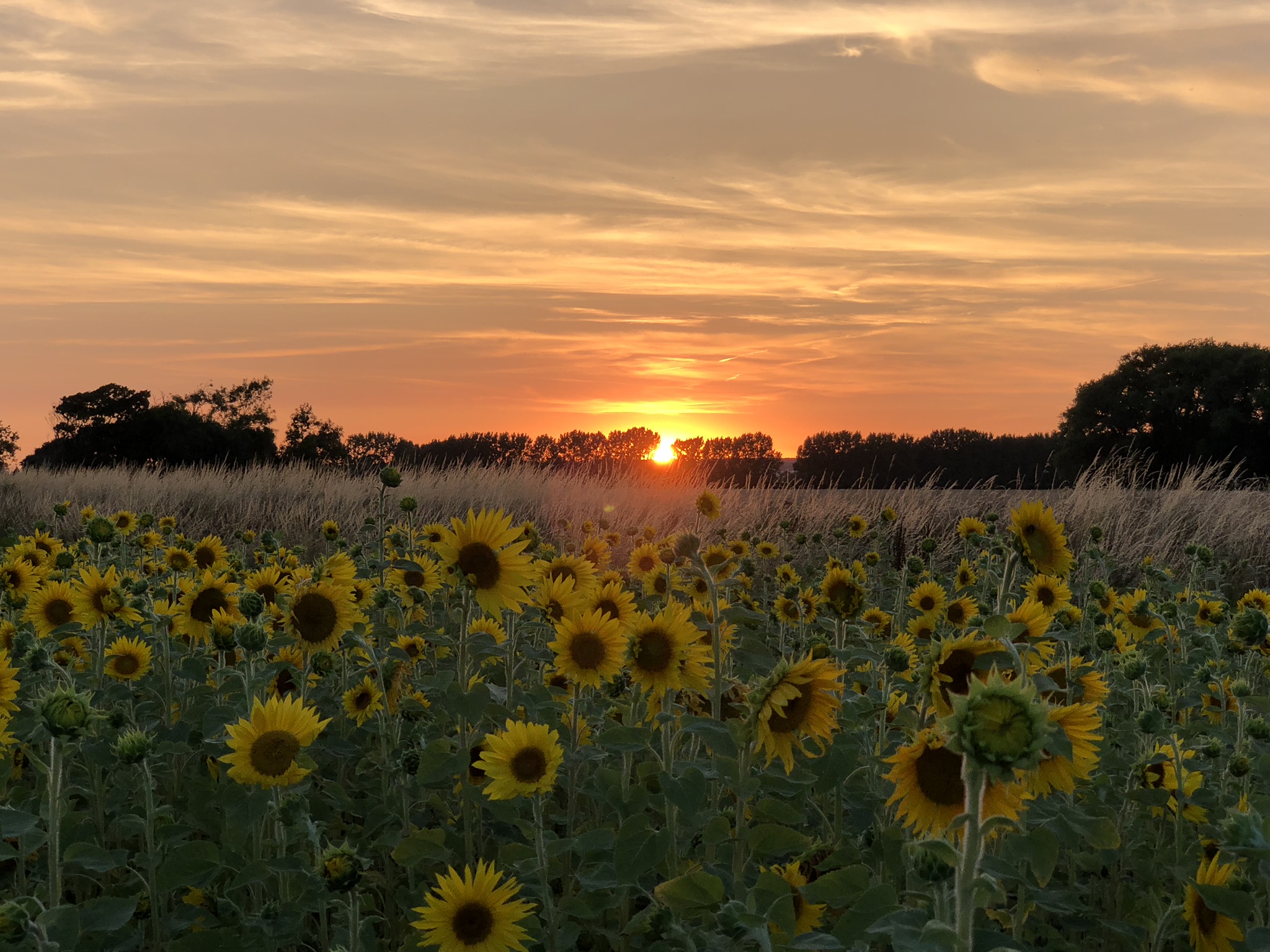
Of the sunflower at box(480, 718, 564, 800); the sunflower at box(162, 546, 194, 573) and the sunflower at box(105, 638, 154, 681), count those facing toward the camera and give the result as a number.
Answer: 3

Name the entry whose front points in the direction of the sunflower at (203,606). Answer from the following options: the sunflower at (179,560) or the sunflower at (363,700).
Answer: the sunflower at (179,560)

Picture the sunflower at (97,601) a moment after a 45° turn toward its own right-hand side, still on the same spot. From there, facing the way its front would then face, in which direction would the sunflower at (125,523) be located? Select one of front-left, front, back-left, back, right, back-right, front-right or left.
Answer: back-right

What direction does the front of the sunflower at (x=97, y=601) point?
toward the camera

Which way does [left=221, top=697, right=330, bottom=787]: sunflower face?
toward the camera

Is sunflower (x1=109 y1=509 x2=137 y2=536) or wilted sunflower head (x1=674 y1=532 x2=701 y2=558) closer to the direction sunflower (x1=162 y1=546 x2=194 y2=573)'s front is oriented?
the wilted sunflower head

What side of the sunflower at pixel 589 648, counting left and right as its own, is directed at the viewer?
front

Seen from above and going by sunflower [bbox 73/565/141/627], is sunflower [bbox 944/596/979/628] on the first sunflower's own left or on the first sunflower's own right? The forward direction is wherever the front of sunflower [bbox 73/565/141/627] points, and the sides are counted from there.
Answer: on the first sunflower's own left

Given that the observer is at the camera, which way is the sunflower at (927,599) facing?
facing the viewer

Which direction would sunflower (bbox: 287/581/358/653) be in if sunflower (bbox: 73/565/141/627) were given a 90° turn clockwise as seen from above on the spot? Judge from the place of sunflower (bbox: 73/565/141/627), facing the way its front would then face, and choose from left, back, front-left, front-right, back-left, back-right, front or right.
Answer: back-left
